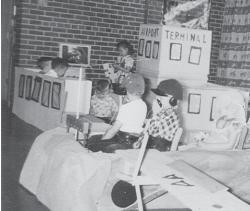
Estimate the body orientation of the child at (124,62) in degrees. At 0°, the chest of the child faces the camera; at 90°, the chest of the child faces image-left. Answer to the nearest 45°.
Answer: approximately 45°

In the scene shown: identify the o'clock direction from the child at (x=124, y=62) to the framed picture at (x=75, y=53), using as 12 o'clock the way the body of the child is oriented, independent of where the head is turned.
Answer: The framed picture is roughly at 3 o'clock from the child.

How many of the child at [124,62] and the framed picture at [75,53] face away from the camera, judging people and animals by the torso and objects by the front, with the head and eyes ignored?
0

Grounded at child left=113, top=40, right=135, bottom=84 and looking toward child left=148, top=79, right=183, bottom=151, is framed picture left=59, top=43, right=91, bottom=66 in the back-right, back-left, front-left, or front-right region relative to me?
back-right

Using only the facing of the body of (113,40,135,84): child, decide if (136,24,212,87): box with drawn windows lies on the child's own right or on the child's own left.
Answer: on the child's own left

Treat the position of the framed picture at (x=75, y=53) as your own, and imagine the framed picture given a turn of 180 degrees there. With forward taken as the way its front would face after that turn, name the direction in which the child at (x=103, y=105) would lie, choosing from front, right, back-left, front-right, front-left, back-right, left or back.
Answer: back

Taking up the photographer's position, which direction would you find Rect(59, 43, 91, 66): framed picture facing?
facing the viewer
